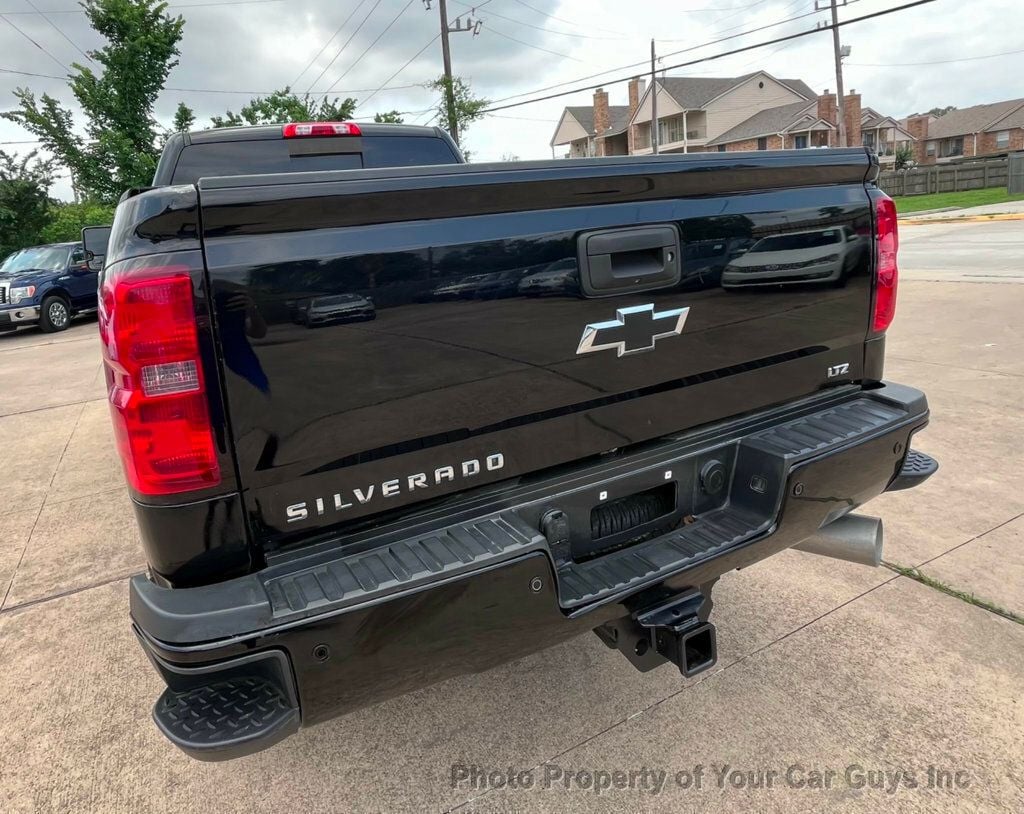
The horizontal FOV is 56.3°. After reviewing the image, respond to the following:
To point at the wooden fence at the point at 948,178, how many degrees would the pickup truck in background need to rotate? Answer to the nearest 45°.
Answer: approximately 135° to its left

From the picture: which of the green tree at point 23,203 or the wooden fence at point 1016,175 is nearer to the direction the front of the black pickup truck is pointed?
the green tree

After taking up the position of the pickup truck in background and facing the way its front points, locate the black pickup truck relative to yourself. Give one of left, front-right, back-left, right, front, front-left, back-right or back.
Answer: front-left

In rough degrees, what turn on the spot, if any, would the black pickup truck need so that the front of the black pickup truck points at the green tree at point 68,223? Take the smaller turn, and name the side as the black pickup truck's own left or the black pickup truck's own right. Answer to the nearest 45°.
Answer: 0° — it already faces it

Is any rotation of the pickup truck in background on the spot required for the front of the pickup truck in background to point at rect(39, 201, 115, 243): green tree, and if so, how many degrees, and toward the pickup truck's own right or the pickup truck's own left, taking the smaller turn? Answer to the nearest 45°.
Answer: approximately 135° to the pickup truck's own right

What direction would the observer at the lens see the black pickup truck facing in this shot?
facing away from the viewer and to the left of the viewer

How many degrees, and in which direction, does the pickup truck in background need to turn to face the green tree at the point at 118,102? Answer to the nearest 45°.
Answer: approximately 180°

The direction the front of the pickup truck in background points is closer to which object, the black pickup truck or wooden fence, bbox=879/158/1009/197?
the black pickup truck

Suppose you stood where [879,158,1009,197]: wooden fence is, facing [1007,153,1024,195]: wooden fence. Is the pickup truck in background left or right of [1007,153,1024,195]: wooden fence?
right

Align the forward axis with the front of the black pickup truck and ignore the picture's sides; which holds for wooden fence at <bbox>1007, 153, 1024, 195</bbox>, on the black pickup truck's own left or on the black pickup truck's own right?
on the black pickup truck's own right

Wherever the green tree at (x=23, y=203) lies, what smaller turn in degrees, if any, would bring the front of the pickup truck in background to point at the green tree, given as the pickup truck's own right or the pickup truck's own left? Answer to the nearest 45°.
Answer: approximately 135° to the pickup truck's own right
